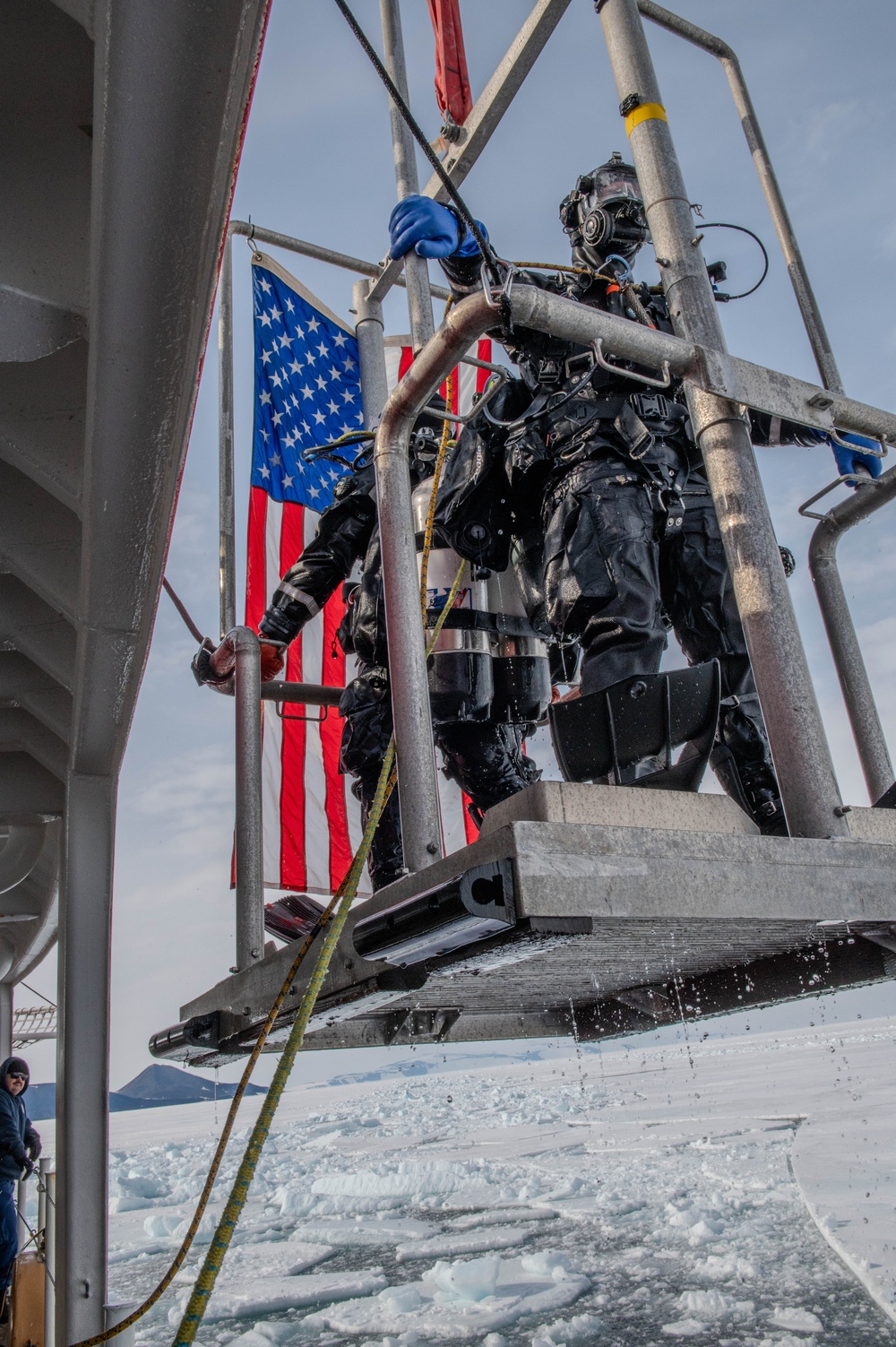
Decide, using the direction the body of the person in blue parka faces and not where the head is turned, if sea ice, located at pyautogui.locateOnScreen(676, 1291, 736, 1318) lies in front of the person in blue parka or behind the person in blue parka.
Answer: in front

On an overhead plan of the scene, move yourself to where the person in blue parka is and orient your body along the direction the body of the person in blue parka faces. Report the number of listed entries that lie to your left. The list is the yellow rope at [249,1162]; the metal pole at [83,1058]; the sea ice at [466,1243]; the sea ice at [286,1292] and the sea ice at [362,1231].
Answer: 3

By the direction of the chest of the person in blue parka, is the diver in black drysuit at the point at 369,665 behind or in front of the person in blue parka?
in front

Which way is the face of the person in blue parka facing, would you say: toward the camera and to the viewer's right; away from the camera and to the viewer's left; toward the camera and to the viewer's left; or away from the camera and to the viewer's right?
toward the camera and to the viewer's right

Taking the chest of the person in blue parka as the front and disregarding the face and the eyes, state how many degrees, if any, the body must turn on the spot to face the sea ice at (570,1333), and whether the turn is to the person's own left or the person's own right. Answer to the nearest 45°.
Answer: approximately 45° to the person's own left

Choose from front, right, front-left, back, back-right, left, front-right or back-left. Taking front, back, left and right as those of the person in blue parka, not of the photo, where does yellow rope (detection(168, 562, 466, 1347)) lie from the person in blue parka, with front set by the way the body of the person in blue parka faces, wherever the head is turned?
front-right

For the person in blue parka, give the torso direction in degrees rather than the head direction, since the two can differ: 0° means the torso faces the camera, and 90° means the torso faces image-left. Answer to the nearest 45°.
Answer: approximately 315°

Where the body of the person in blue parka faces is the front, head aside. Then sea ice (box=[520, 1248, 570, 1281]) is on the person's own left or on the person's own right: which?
on the person's own left

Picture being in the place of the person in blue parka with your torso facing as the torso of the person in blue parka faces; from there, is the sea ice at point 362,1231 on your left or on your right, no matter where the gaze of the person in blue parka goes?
on your left
